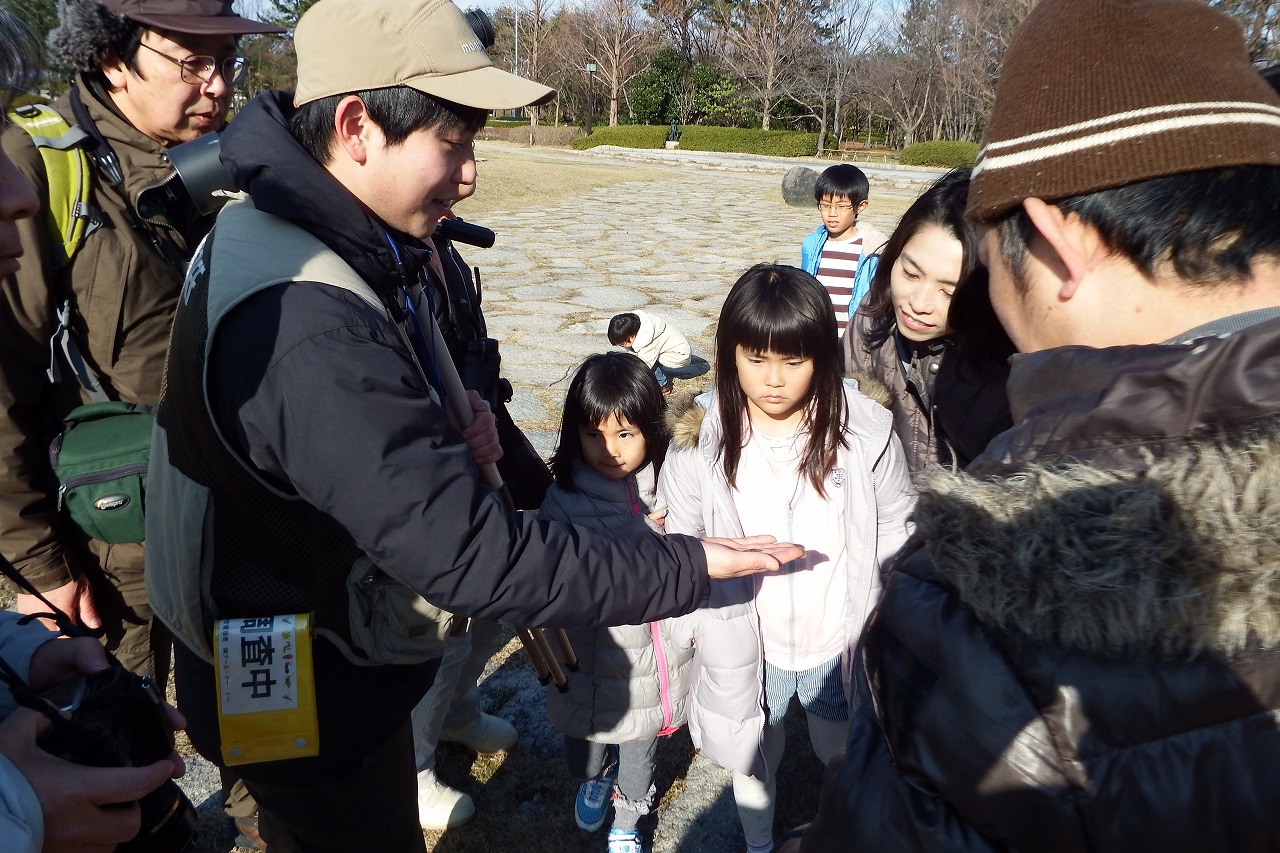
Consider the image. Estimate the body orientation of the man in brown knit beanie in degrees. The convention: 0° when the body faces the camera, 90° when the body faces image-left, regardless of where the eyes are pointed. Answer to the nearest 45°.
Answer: approximately 135°

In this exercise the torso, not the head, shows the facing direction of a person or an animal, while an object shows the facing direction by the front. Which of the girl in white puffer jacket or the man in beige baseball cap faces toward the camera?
the girl in white puffer jacket

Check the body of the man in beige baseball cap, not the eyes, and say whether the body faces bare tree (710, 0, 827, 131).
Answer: no

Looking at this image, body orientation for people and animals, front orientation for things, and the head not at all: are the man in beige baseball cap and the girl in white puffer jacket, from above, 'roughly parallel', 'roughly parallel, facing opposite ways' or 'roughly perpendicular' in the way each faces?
roughly perpendicular

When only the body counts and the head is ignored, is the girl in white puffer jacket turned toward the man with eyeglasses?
no

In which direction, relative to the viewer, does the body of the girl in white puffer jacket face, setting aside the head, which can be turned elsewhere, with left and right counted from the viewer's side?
facing the viewer

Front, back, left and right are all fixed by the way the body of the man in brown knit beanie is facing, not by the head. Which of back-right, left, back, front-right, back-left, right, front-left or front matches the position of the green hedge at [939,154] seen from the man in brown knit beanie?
front-right

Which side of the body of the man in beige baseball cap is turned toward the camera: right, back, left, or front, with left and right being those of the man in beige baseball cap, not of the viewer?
right

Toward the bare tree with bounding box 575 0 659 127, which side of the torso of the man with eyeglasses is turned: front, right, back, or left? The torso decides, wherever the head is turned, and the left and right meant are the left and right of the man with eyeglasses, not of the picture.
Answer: left

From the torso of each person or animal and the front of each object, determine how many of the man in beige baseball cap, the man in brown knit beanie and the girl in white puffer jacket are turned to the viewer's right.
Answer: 1

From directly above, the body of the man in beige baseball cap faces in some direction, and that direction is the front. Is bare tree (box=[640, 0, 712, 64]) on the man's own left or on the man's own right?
on the man's own left

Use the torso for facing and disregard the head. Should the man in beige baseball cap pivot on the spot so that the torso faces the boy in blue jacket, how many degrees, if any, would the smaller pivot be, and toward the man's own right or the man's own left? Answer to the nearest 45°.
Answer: approximately 45° to the man's own left

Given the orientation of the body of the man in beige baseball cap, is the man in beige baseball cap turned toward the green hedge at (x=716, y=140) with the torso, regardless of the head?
no

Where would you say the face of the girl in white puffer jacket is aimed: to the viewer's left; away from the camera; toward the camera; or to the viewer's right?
toward the camera
